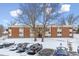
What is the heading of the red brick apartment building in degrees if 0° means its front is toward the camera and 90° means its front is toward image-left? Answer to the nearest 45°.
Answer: approximately 0°
